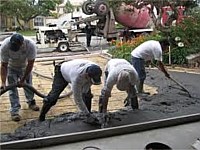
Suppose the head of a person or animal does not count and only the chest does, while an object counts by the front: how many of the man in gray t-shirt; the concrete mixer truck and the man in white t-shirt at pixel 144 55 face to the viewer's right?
2

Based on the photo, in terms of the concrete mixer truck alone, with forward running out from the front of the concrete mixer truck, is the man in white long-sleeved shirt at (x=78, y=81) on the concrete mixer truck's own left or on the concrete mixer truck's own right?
on the concrete mixer truck's own right

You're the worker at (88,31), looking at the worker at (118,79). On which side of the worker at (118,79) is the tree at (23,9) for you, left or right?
right

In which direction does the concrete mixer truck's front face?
to the viewer's right

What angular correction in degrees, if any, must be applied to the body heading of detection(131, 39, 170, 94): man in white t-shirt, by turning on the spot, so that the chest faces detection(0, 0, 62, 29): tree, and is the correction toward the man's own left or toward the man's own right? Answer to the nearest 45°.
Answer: approximately 135° to the man's own left

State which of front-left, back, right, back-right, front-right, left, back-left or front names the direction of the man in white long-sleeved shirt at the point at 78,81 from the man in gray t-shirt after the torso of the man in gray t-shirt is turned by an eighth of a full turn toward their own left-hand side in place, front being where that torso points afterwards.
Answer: front
